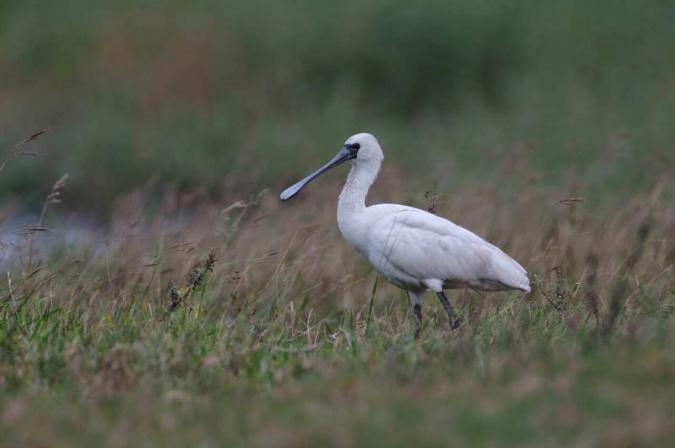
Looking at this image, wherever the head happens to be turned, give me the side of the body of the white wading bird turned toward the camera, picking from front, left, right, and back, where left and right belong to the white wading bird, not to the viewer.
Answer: left

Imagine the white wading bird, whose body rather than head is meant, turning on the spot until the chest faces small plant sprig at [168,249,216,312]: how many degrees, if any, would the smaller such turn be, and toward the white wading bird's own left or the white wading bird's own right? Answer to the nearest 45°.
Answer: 0° — it already faces it
